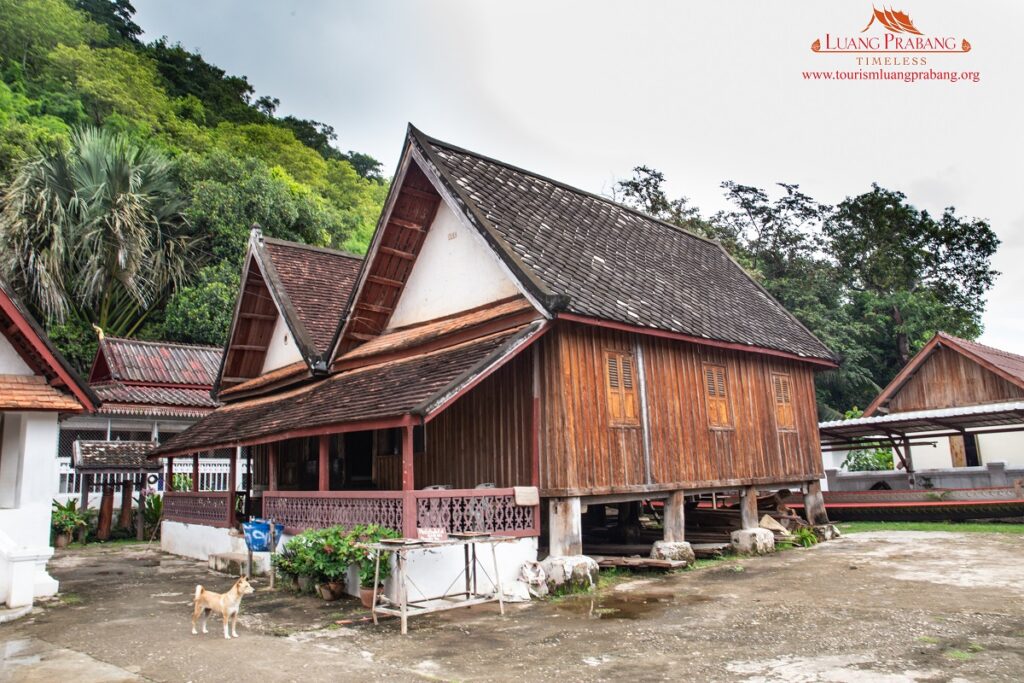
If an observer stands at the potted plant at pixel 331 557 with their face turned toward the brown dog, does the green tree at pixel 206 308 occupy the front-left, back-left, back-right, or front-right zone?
back-right

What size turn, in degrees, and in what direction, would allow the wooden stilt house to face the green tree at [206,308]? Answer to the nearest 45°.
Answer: approximately 90° to its right

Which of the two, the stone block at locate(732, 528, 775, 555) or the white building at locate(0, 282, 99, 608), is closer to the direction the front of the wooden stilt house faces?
the white building

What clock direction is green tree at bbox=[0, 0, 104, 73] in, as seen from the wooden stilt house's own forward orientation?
The green tree is roughly at 3 o'clock from the wooden stilt house.

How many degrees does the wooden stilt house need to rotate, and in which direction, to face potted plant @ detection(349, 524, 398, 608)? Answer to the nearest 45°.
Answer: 0° — it already faces it

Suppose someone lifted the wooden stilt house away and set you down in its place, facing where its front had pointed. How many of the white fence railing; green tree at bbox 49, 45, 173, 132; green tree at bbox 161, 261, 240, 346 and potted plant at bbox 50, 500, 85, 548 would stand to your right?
4

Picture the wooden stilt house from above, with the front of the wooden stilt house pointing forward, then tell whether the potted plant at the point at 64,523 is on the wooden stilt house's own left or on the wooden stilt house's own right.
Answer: on the wooden stilt house's own right

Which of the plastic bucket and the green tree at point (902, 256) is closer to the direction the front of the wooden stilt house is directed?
the plastic bucket

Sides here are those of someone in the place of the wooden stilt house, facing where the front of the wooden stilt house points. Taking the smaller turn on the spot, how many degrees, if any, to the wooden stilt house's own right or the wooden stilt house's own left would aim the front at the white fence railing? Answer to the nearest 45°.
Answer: approximately 90° to the wooden stilt house's own right

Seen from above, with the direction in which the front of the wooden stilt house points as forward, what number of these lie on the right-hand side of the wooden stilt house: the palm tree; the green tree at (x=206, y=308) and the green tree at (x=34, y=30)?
3

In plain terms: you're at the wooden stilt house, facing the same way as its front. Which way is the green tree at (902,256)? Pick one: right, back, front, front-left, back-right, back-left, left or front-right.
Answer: back

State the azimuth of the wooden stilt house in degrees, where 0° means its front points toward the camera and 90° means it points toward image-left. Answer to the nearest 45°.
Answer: approximately 45°
